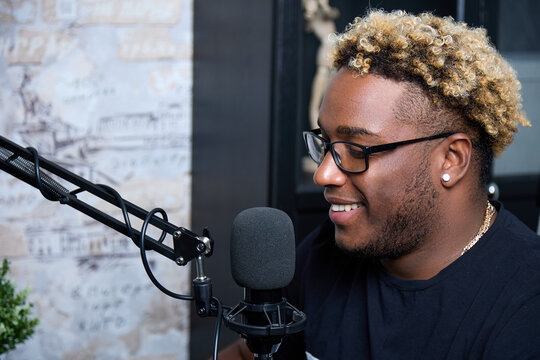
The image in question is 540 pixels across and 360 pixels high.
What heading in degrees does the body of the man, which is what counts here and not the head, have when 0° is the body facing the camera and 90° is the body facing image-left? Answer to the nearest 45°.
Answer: approximately 45°
